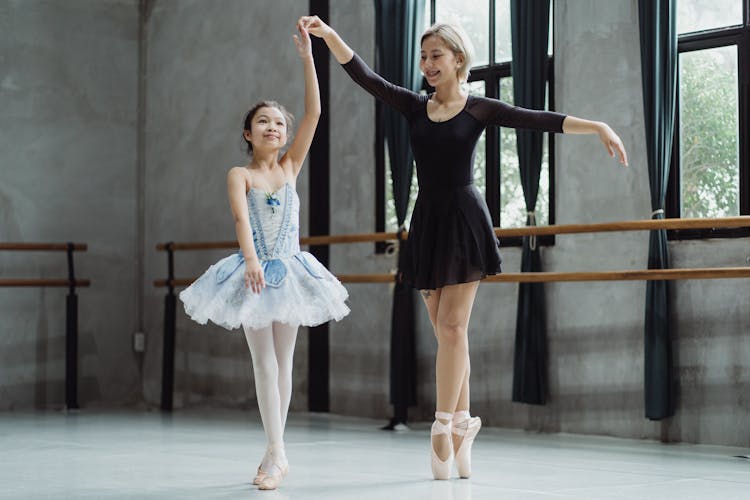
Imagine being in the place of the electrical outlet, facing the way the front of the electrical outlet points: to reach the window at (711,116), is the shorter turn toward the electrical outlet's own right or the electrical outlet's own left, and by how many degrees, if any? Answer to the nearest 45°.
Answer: approximately 45° to the electrical outlet's own left

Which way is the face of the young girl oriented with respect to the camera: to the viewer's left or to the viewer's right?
to the viewer's right

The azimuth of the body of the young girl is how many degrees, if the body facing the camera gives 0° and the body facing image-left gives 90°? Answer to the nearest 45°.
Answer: approximately 0°

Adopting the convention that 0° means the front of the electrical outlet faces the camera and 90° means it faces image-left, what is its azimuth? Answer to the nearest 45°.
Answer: approximately 0°

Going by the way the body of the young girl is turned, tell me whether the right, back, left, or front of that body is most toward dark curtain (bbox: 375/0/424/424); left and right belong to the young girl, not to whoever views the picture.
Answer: back

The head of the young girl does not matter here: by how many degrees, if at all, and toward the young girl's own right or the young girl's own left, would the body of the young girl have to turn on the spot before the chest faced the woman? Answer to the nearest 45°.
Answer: approximately 90° to the young girl's own left

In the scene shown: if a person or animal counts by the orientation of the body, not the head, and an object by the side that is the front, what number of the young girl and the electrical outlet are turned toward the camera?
2
